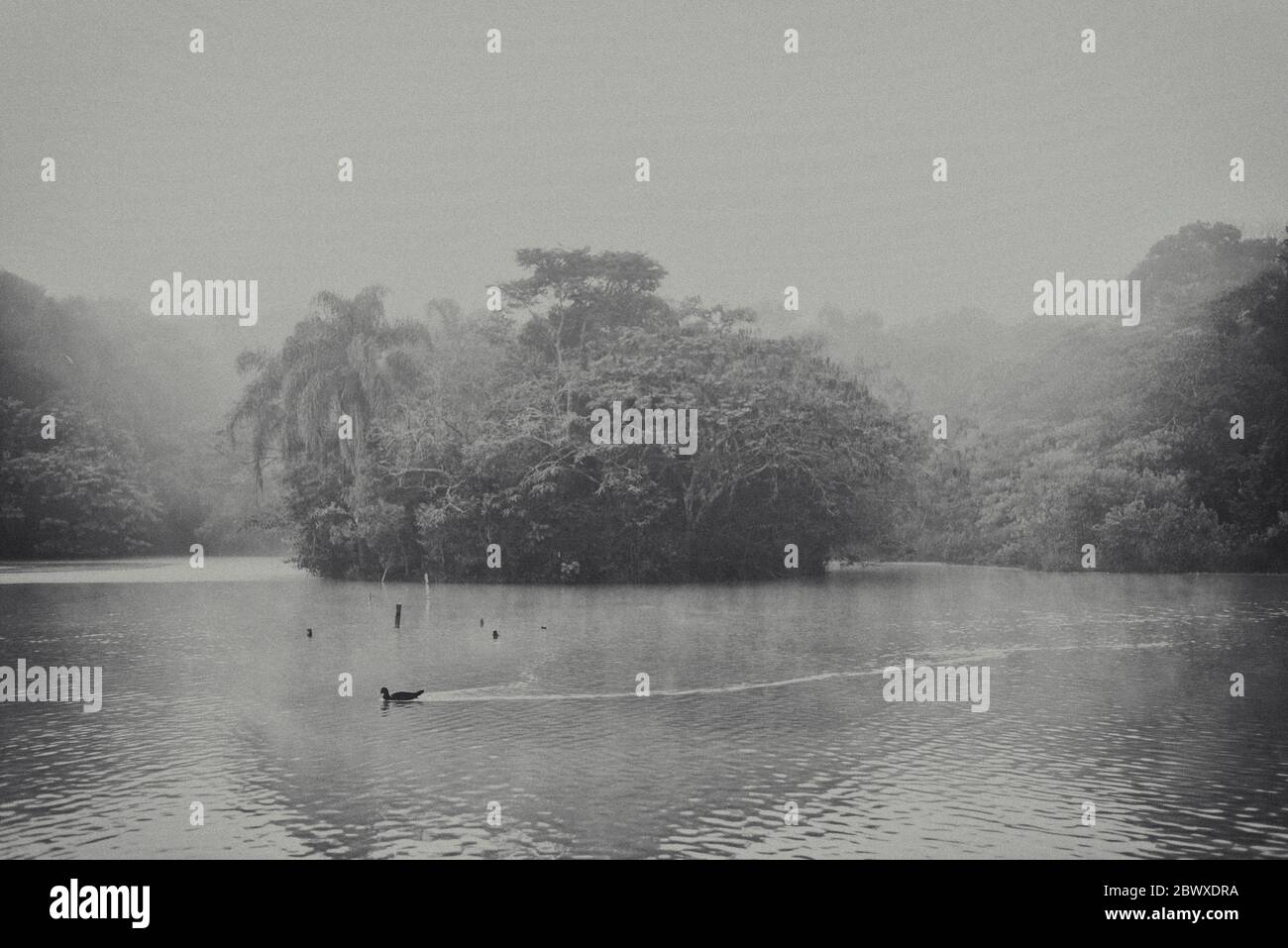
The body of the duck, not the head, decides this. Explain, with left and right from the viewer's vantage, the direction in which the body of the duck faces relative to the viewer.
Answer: facing to the left of the viewer
